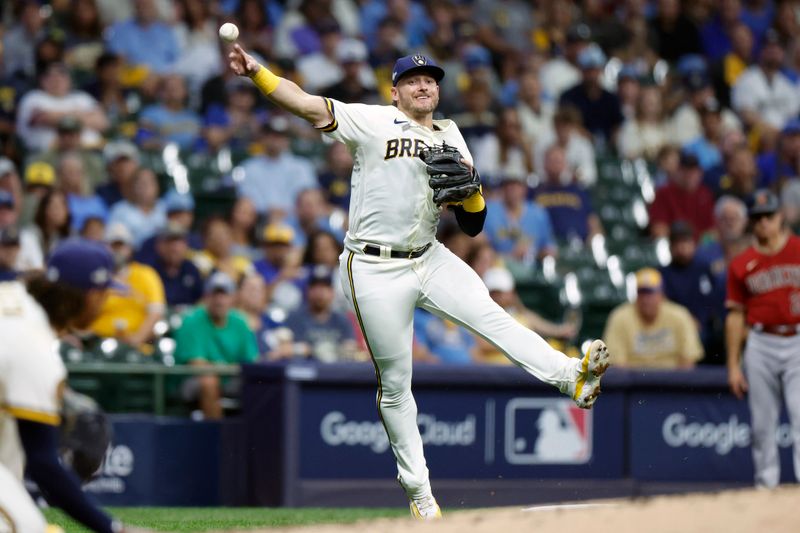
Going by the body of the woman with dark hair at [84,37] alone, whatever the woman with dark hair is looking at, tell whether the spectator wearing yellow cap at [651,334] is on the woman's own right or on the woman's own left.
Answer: on the woman's own left

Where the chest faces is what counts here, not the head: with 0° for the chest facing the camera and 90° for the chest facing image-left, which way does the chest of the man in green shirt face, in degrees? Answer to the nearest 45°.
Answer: approximately 0°

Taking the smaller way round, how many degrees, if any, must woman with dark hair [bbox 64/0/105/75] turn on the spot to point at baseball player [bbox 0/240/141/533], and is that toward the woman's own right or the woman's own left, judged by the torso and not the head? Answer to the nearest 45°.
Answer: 0° — they already face them
